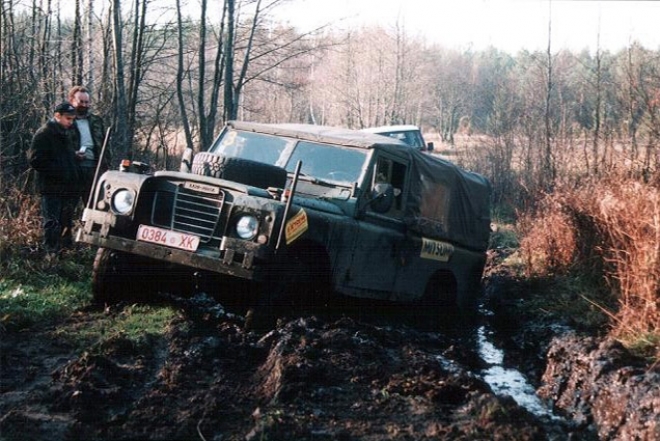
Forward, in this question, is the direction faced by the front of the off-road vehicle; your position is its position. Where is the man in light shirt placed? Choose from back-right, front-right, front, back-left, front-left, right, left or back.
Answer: right

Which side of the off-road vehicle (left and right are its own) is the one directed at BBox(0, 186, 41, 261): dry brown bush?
right

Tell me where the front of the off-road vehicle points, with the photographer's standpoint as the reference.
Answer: facing the viewer and to the left of the viewer

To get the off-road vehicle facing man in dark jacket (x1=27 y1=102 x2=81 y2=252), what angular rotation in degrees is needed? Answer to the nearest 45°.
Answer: approximately 90° to its right

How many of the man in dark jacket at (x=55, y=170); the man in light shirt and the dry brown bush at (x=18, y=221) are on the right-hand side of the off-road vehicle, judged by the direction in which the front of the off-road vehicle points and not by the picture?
3

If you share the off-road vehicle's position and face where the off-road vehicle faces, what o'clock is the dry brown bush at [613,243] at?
The dry brown bush is roughly at 7 o'clock from the off-road vehicle.
